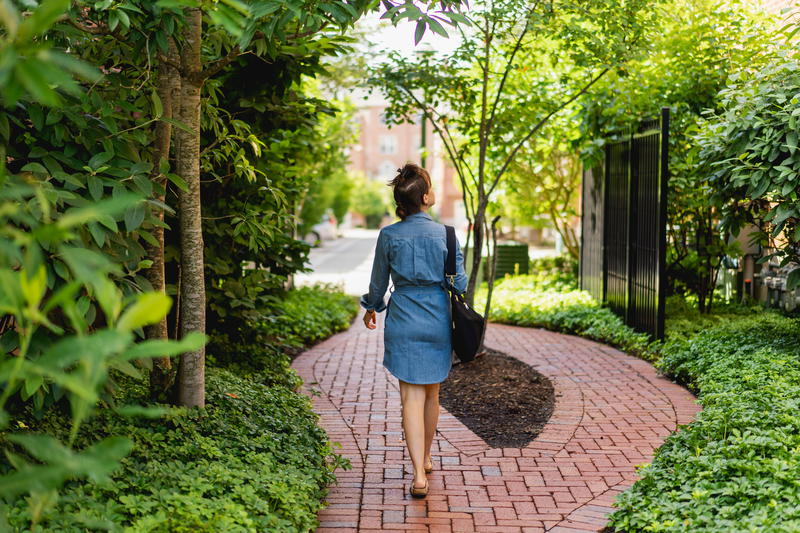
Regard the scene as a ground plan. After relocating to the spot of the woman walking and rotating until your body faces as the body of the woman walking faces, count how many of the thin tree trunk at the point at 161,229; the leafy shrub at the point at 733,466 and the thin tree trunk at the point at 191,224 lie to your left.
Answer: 2

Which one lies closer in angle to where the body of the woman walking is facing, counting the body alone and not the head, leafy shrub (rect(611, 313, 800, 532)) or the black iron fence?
the black iron fence

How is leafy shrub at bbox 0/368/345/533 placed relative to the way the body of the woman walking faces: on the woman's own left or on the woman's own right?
on the woman's own left

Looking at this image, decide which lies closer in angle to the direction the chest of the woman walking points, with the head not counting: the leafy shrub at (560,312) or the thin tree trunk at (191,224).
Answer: the leafy shrub

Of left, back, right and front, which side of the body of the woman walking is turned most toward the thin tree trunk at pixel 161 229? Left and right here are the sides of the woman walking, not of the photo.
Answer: left

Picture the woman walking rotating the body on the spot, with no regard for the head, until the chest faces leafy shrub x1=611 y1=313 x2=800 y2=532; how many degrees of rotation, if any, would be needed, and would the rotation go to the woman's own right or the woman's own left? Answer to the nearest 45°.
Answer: approximately 90° to the woman's own right

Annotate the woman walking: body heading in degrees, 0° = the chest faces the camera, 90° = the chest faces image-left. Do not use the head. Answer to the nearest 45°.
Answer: approximately 180°

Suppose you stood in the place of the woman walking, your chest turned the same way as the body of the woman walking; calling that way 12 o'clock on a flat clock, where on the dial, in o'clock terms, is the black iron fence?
The black iron fence is roughly at 1 o'clock from the woman walking.

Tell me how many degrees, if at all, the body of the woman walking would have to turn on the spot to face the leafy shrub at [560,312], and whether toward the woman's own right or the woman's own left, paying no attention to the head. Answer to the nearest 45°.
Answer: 0° — they already face it

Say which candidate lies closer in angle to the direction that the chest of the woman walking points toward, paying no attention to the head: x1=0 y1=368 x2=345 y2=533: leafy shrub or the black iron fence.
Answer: the black iron fence

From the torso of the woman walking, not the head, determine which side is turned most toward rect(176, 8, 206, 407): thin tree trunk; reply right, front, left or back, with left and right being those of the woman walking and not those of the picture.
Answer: left
